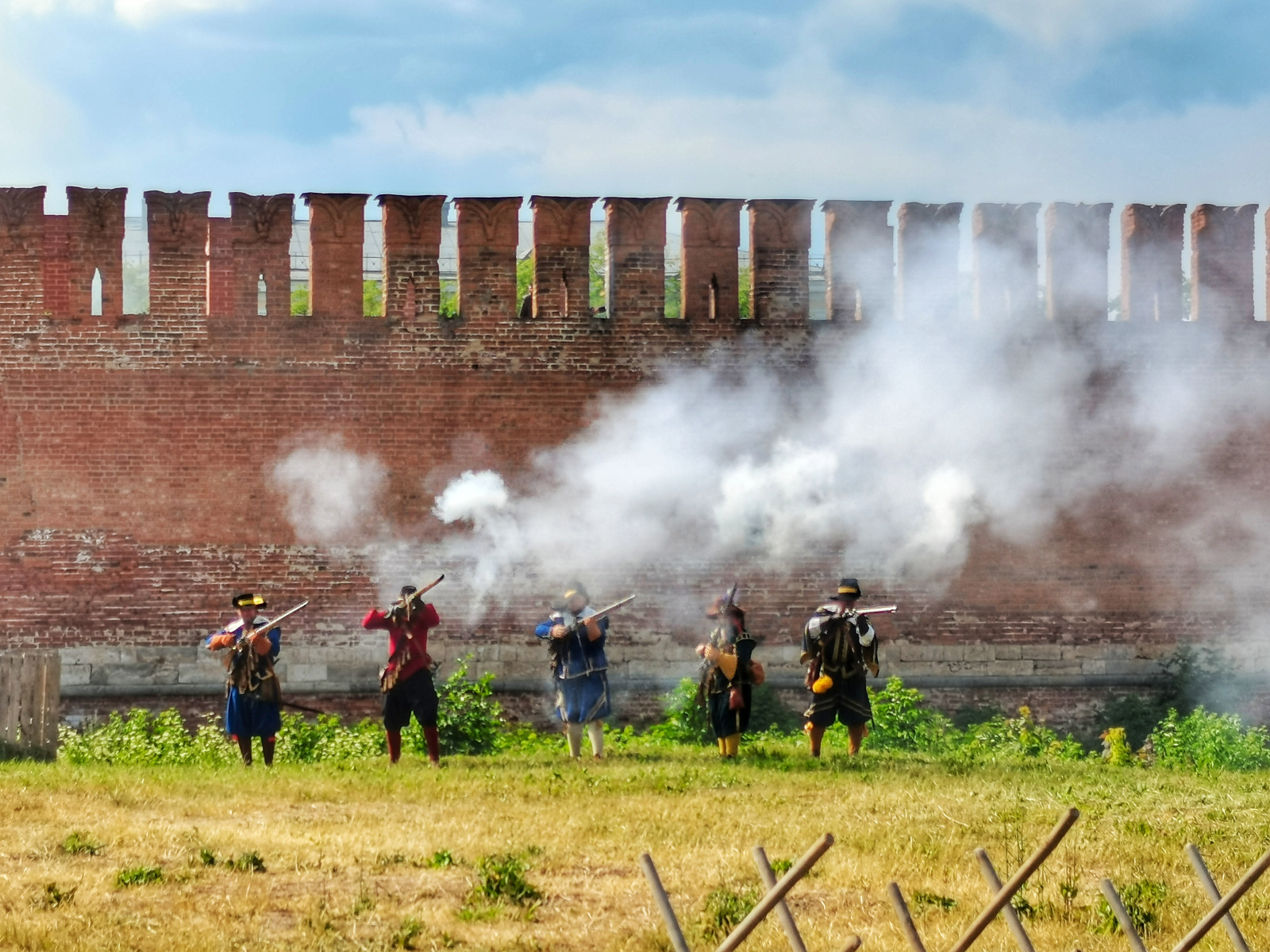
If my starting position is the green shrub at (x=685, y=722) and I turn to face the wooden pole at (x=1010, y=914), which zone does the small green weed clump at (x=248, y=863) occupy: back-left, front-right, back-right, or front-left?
front-right

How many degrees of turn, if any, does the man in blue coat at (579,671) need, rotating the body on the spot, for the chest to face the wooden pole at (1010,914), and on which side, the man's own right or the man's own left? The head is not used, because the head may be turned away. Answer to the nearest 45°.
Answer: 0° — they already face it

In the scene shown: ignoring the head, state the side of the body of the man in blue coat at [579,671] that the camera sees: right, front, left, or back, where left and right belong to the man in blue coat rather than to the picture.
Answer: front

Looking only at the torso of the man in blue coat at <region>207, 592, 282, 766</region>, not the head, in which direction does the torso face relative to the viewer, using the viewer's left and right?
facing the viewer

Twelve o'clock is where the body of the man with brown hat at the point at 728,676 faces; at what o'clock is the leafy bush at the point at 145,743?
The leafy bush is roughly at 2 o'clock from the man with brown hat.

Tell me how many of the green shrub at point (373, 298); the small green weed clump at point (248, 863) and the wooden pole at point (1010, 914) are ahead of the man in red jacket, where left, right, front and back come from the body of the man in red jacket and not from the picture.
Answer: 2

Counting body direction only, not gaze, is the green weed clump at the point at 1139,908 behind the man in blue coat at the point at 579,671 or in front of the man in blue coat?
in front

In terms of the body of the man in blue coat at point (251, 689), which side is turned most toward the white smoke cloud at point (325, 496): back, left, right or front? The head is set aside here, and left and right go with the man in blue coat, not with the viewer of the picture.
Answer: back

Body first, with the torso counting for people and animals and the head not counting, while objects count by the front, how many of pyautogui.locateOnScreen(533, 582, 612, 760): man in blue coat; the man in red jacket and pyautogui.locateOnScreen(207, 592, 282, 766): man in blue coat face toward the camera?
3

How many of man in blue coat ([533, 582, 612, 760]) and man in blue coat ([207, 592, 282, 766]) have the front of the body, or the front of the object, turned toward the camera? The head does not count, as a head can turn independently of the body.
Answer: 2

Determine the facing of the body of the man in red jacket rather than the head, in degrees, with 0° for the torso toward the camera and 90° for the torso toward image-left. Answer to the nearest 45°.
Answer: approximately 0°

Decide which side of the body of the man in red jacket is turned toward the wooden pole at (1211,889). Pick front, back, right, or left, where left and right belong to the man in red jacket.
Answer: front

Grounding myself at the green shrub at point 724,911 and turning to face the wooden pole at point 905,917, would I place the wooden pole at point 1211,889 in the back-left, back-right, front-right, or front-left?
front-left

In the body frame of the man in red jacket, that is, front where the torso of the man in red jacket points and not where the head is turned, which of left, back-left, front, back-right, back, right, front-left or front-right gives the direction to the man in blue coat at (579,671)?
left

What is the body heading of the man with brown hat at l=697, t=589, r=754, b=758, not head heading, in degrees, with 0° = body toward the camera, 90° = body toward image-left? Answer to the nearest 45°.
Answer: approximately 45°

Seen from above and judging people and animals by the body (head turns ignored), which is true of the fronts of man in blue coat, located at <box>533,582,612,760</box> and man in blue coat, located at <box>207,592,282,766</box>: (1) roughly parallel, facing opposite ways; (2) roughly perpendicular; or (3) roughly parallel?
roughly parallel
